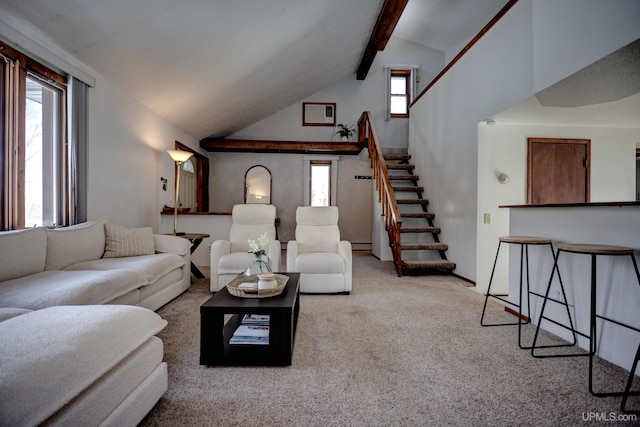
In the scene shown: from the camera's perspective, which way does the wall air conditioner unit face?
toward the camera

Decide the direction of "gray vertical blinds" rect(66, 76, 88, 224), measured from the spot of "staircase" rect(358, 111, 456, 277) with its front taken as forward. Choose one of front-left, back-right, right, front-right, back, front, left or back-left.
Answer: front-right

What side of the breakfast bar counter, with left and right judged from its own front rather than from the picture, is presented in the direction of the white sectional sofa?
front

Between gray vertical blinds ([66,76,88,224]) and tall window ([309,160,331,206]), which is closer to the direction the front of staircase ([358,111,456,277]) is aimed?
the gray vertical blinds

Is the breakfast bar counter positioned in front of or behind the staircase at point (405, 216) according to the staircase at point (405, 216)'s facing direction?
in front

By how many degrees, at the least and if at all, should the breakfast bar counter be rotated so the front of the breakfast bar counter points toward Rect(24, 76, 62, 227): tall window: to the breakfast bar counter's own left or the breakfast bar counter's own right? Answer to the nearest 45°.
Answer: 0° — it already faces it

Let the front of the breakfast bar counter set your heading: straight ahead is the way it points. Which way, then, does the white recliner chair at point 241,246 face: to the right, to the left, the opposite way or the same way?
to the left

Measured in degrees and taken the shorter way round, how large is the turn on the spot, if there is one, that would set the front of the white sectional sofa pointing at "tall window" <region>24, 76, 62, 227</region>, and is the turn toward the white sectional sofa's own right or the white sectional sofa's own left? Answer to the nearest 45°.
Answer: approximately 135° to the white sectional sofa's own left

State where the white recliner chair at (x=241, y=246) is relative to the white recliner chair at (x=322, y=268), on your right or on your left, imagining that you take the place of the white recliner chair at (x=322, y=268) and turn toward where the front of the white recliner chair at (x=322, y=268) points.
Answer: on your right

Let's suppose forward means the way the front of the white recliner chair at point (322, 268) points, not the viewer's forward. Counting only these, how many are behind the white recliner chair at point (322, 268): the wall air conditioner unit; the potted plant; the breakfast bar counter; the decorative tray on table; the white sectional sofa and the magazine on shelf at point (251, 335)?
2

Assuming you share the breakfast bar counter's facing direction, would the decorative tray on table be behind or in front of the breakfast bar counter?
in front

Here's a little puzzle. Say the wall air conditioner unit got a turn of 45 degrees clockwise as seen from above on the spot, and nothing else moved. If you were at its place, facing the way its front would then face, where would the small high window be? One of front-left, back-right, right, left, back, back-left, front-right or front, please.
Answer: back-left

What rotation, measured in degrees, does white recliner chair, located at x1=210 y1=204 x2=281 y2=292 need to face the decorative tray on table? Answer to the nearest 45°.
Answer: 0° — it already faces it

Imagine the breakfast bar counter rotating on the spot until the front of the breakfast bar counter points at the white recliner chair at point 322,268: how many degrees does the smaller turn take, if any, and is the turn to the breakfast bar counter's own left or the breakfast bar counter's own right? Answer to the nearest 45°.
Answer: approximately 45° to the breakfast bar counter's own right

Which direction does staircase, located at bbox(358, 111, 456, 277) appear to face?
toward the camera
